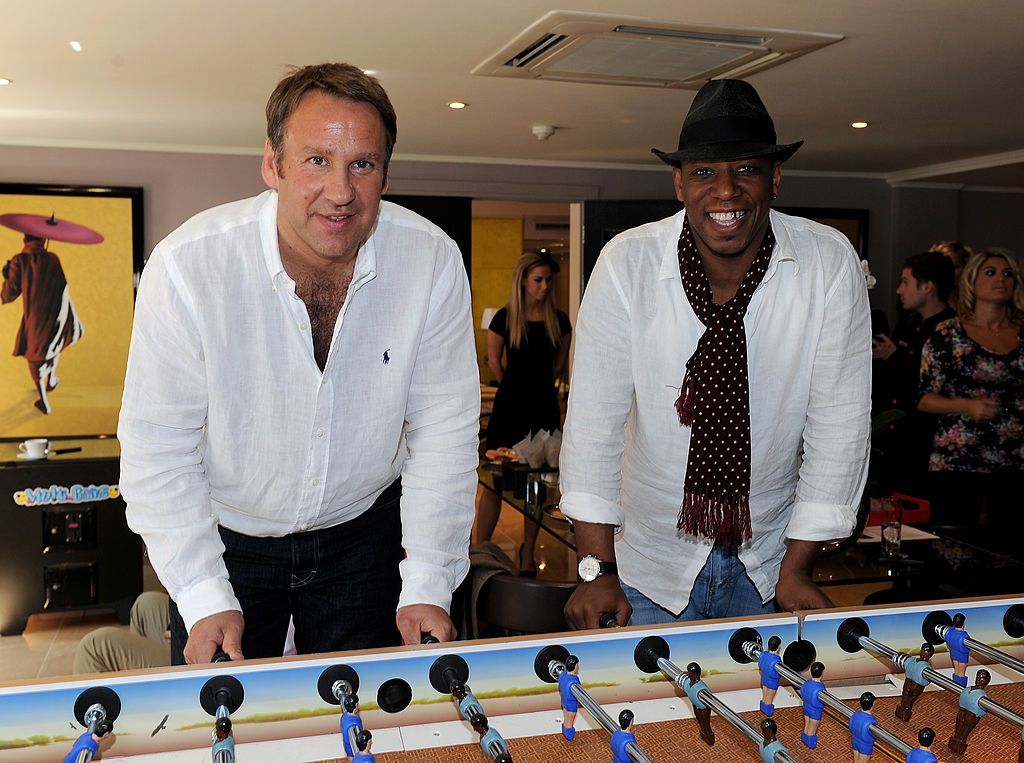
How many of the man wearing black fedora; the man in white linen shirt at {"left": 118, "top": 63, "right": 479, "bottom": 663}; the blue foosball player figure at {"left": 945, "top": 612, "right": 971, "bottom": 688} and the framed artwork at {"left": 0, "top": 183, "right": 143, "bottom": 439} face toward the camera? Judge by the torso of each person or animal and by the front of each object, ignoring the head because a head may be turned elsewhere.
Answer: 3

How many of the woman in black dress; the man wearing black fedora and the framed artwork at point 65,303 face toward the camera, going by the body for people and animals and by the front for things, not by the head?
3

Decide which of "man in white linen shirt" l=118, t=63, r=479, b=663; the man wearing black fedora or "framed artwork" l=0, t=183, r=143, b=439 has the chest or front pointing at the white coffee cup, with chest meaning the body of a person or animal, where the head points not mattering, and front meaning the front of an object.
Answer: the framed artwork

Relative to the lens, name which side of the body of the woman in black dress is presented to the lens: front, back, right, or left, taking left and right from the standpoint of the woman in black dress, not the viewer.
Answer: front

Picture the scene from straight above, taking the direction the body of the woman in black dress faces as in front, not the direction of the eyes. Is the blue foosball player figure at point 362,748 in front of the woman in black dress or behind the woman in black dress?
in front

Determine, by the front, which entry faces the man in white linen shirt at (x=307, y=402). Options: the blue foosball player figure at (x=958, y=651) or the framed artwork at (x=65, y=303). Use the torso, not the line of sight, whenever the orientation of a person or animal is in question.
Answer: the framed artwork

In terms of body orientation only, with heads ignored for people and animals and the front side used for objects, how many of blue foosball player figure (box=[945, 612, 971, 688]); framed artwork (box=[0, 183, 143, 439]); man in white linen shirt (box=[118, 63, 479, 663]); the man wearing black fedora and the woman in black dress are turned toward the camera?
4

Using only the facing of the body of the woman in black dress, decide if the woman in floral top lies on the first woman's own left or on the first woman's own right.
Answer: on the first woman's own left

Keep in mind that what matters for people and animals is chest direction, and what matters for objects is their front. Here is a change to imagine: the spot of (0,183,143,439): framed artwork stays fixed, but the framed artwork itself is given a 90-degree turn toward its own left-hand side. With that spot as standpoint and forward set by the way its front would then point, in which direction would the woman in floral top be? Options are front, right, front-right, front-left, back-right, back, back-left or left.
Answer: front-right

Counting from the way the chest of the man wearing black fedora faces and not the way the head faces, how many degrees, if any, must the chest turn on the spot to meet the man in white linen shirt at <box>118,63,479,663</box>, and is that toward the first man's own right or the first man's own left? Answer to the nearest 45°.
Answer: approximately 45° to the first man's own right

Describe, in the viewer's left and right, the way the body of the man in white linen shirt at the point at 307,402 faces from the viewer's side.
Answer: facing the viewer

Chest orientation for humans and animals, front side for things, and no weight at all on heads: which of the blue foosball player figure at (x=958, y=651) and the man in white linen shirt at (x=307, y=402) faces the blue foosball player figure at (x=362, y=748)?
the man in white linen shirt

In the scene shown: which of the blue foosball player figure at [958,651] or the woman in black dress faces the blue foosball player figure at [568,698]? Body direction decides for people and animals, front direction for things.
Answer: the woman in black dress

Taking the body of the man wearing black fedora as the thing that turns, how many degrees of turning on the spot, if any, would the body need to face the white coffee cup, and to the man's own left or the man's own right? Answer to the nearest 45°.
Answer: approximately 135° to the man's own right

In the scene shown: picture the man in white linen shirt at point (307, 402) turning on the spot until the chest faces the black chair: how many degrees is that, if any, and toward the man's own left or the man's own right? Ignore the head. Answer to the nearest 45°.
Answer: approximately 135° to the man's own left
